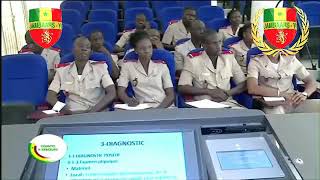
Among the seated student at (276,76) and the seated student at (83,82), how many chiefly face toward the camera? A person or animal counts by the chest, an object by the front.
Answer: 2

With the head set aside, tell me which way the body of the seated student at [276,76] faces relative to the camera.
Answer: toward the camera

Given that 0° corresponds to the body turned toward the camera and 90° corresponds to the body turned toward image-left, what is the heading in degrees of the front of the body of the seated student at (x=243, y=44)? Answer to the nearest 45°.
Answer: approximately 315°

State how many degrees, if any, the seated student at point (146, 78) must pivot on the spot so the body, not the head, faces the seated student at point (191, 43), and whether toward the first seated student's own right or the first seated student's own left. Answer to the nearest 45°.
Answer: approximately 135° to the first seated student's own left

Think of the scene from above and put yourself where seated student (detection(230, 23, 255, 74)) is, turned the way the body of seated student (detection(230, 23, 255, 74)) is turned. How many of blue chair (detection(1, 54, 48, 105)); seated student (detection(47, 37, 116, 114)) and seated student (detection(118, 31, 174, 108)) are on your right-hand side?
3

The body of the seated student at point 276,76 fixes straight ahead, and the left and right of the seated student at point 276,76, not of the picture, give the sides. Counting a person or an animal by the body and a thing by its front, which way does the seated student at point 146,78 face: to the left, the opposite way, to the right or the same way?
the same way

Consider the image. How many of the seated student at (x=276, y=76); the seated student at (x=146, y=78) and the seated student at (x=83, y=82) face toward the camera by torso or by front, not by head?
3

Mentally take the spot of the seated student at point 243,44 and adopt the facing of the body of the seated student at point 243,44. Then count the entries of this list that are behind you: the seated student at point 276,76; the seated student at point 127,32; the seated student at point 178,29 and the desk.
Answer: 2

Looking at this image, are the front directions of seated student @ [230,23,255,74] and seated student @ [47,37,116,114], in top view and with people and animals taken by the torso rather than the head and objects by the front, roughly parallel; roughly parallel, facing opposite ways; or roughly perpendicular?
roughly parallel

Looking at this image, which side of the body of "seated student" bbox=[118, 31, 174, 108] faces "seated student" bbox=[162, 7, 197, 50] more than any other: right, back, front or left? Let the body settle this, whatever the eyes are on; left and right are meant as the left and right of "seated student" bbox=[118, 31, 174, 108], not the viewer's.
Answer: back

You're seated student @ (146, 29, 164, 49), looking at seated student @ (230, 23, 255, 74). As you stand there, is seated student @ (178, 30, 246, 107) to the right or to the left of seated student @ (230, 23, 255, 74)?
right

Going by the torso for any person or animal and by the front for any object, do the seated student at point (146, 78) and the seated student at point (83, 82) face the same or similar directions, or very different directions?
same or similar directions

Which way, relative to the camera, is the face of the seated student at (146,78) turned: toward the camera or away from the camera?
toward the camera

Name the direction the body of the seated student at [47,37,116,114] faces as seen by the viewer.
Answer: toward the camera

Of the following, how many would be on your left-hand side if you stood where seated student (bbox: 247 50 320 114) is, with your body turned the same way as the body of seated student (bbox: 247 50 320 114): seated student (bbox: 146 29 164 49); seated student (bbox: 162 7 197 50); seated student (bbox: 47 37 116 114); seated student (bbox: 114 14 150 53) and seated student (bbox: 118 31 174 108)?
0

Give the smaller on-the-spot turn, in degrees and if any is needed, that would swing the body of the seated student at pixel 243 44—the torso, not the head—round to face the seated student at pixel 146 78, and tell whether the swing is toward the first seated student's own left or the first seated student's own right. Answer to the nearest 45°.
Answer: approximately 90° to the first seated student's own right

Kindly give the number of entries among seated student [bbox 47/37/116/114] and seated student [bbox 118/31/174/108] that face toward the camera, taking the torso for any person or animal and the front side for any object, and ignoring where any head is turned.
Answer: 2
